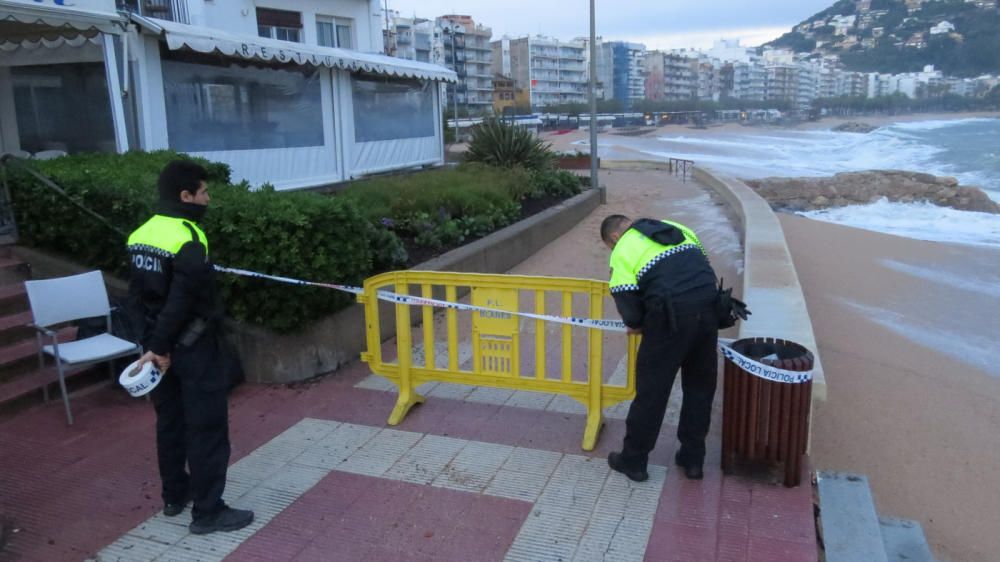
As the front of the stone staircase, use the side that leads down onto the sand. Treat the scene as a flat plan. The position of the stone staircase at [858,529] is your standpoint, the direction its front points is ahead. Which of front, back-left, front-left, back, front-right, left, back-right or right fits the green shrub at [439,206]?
back-left

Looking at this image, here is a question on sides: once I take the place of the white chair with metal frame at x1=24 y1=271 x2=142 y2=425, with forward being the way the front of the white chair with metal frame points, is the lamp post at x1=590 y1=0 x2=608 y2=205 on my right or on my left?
on my left

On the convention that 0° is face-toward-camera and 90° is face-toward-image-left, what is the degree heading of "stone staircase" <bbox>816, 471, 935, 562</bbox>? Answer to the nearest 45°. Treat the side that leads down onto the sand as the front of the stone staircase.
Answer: approximately 270°

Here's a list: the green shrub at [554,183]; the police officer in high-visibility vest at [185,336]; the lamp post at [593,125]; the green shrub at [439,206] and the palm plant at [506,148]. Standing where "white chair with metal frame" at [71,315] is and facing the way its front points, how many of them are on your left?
4

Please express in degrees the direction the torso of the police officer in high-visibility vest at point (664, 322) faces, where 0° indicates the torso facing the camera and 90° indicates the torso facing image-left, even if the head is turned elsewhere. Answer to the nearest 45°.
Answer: approximately 135°

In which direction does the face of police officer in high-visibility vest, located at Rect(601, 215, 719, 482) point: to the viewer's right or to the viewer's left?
to the viewer's left

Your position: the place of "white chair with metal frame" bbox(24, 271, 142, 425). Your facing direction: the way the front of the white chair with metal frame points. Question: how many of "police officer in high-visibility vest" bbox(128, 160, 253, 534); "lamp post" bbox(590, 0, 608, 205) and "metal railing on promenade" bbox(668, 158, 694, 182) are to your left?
2

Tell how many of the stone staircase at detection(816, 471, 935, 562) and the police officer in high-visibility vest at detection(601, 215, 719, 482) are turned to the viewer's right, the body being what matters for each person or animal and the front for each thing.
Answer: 1

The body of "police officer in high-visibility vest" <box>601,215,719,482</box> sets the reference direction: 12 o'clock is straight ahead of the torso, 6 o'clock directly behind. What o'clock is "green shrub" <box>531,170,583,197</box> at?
The green shrub is roughly at 1 o'clock from the police officer in high-visibility vest.

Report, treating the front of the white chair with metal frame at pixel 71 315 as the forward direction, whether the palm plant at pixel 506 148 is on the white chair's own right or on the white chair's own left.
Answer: on the white chair's own left

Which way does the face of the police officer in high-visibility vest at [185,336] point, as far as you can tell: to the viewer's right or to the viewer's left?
to the viewer's right

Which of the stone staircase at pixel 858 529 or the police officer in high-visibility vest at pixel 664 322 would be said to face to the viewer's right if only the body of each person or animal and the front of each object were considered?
the stone staircase

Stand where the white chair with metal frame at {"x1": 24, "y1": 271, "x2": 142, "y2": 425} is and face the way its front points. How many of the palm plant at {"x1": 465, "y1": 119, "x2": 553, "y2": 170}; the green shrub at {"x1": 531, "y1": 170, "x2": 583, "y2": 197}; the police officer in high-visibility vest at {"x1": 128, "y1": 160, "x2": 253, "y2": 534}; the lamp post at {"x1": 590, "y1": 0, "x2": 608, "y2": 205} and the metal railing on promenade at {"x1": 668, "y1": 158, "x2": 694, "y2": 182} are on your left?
4

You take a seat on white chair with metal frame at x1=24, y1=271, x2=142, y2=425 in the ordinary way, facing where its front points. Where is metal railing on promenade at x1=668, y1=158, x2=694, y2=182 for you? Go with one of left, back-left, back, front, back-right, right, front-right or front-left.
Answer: left
